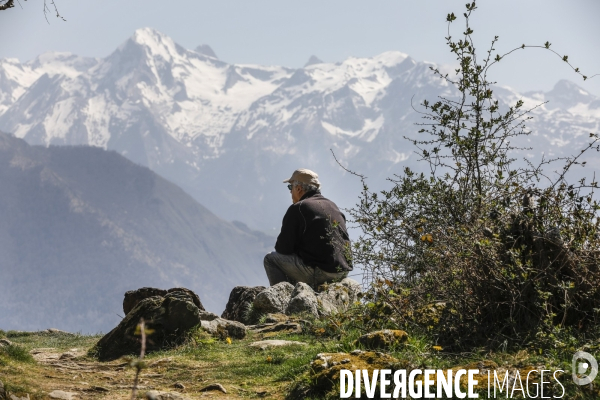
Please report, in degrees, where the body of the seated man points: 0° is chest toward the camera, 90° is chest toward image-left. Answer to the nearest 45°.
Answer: approximately 135°

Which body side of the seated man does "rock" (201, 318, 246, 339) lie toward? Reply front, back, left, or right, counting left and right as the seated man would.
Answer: left

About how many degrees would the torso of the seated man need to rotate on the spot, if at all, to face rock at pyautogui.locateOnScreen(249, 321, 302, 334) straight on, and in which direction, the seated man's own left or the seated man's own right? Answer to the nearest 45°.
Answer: approximately 135° to the seated man's own left

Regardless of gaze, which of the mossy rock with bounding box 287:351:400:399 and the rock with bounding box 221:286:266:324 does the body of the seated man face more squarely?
the rock

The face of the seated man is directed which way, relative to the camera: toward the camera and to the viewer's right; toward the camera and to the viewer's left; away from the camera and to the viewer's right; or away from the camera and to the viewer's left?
away from the camera and to the viewer's left

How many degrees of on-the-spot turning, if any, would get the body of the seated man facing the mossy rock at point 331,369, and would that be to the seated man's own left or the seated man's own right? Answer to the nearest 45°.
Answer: approximately 135° to the seated man's own left
